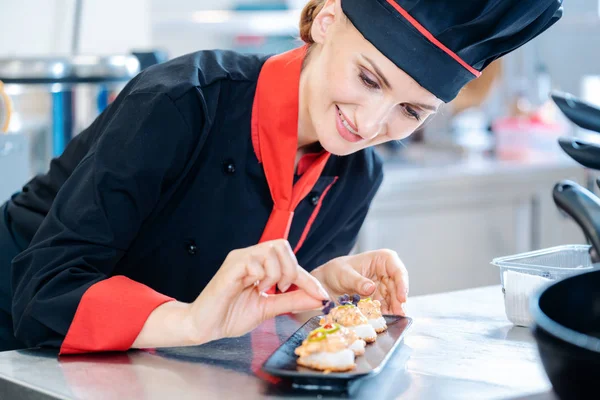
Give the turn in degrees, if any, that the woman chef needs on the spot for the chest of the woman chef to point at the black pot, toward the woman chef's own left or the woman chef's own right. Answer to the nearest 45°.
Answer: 0° — they already face it

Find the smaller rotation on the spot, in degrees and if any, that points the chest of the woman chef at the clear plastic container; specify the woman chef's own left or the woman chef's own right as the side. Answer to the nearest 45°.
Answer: approximately 45° to the woman chef's own left

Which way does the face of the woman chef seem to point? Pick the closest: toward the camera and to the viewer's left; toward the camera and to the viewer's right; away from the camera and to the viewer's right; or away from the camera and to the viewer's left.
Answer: toward the camera and to the viewer's right

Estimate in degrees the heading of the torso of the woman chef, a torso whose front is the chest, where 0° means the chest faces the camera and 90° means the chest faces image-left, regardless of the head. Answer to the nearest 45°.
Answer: approximately 315°
